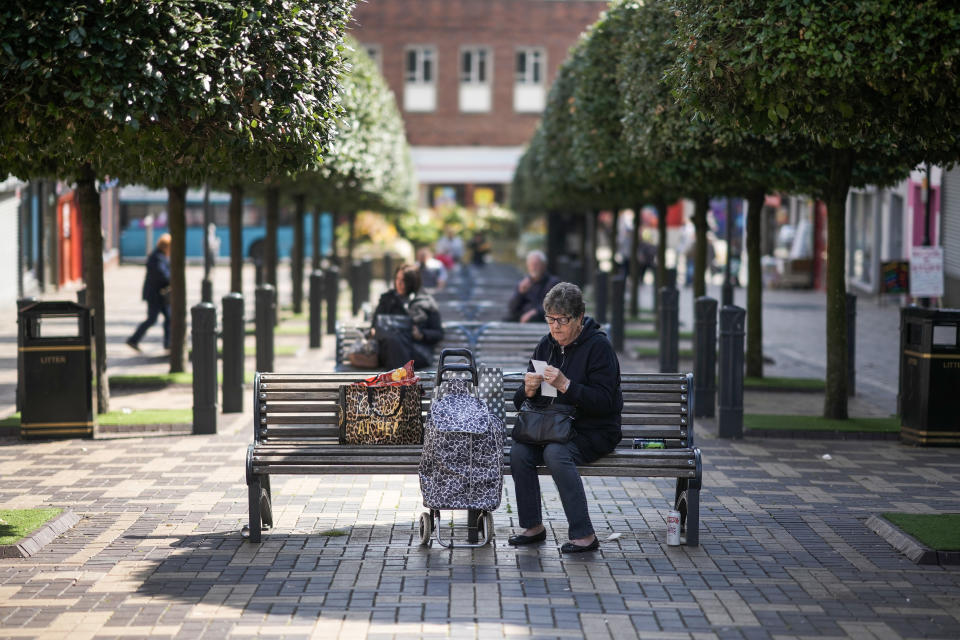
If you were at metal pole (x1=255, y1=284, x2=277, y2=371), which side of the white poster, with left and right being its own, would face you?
front

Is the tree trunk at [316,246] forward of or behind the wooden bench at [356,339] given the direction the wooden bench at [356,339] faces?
behind

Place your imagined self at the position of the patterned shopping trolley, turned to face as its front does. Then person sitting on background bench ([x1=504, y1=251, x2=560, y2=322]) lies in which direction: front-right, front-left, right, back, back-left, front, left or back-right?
back

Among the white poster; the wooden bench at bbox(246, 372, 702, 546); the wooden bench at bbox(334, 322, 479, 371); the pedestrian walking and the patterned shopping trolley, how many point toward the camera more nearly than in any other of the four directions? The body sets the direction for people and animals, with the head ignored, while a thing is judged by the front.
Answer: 4

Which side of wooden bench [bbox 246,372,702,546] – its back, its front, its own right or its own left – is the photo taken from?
front

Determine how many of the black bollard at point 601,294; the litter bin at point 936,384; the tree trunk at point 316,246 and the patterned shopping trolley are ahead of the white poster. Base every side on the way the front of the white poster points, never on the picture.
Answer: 2

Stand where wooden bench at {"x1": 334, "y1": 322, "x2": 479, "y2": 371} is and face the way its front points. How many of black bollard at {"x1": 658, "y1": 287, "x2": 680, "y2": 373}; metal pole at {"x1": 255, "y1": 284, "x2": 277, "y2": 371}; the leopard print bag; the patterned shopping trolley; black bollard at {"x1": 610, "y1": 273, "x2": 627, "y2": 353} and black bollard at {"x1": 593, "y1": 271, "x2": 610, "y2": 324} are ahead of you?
2

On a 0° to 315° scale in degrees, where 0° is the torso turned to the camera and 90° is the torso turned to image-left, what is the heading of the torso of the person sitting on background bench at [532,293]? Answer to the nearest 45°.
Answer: approximately 0°

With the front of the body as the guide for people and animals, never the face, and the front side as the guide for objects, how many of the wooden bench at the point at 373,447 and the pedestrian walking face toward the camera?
1

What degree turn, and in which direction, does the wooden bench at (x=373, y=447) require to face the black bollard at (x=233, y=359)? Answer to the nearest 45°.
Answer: approximately 180°
